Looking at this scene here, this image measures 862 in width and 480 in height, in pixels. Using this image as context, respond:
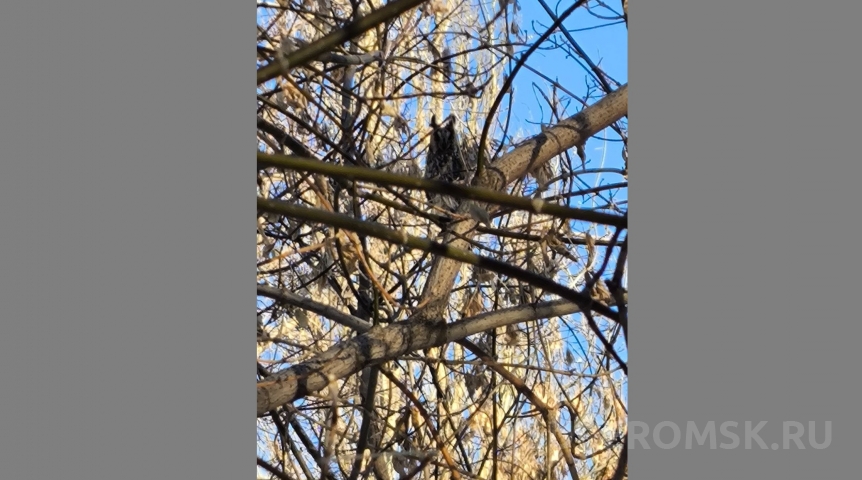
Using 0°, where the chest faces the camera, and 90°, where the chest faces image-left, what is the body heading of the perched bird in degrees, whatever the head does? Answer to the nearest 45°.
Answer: approximately 0°
